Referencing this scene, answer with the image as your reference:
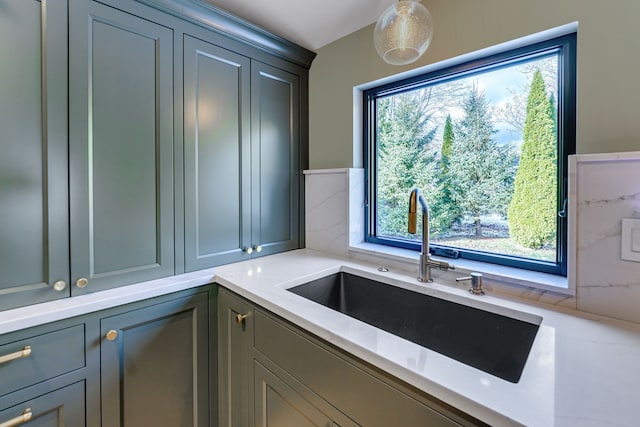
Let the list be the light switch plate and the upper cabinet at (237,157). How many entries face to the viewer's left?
0

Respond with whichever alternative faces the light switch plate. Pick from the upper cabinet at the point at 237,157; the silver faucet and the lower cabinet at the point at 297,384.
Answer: the upper cabinet

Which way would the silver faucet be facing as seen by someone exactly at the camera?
facing the viewer and to the left of the viewer

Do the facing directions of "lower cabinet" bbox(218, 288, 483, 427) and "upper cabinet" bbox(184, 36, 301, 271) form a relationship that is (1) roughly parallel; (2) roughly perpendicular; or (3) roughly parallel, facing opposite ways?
roughly perpendicular

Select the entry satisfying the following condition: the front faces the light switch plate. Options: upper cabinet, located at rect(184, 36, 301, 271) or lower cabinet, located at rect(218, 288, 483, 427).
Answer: the upper cabinet

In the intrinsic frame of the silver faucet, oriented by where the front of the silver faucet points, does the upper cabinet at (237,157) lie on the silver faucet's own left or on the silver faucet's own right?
on the silver faucet's own right

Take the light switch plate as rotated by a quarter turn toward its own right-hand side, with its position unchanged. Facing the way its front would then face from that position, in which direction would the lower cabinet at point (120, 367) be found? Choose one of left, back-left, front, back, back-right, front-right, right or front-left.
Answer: front-left

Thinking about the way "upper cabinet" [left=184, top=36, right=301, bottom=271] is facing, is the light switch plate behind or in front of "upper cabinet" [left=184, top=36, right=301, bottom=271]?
in front
